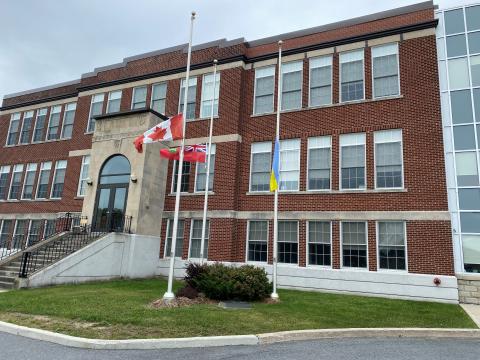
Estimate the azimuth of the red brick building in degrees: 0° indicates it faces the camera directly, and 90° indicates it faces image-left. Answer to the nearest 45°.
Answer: approximately 45°

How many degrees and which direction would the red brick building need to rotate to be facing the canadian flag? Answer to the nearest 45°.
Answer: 0° — it already faces it

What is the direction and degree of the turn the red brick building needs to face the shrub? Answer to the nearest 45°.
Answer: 0° — it already faces it

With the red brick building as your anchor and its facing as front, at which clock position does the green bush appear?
The green bush is roughly at 12 o'clock from the red brick building.
